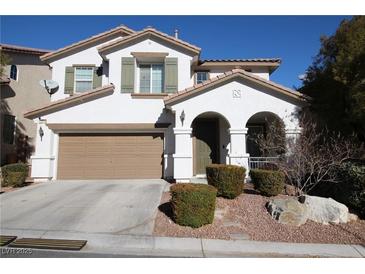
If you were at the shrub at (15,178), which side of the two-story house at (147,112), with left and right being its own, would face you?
right

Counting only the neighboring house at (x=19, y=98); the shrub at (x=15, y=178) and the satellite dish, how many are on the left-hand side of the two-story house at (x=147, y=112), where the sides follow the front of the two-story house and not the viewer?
0

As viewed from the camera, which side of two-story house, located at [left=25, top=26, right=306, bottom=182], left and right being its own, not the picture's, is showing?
front

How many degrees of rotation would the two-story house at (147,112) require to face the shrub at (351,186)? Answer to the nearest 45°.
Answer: approximately 45° to its left

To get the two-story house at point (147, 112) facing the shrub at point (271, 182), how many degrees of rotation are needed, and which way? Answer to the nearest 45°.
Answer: approximately 45° to its left

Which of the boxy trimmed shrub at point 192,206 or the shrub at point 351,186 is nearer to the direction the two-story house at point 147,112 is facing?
the boxy trimmed shrub

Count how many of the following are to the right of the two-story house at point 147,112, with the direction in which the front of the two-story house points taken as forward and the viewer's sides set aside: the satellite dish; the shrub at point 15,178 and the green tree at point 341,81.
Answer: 2

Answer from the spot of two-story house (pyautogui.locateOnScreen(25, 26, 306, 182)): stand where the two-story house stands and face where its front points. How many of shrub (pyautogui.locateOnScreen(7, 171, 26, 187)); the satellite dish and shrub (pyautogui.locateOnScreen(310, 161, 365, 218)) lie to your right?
2

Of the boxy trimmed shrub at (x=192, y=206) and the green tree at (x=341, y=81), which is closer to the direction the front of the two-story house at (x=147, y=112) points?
the boxy trimmed shrub

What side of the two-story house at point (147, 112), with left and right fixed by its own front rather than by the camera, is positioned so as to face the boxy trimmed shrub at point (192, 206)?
front
